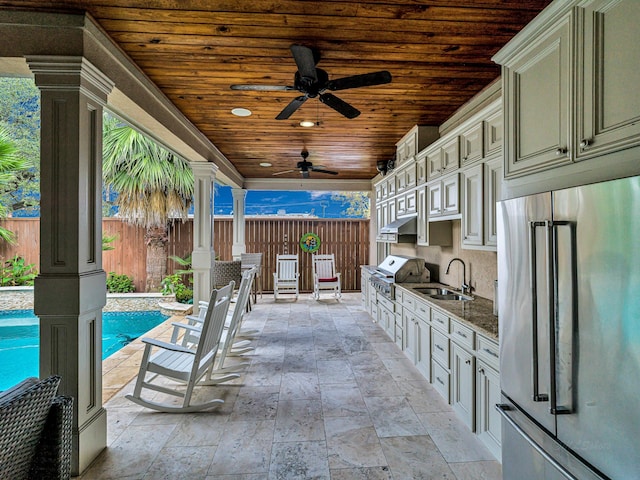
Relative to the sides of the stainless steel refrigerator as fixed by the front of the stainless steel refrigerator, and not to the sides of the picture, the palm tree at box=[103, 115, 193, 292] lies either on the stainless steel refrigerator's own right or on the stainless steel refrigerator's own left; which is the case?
on the stainless steel refrigerator's own right

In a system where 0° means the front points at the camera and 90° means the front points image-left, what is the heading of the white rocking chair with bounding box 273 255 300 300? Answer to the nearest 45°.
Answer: approximately 0°

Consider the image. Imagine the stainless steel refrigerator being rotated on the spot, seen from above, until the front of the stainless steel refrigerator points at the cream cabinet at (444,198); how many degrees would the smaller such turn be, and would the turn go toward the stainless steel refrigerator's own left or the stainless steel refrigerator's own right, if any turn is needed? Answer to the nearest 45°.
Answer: approximately 90° to the stainless steel refrigerator's own right

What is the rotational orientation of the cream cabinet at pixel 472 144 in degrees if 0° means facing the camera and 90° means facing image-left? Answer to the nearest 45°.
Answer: approximately 45°

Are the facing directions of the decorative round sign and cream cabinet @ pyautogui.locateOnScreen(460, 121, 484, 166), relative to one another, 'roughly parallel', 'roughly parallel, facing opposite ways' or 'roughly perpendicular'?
roughly perpendicular

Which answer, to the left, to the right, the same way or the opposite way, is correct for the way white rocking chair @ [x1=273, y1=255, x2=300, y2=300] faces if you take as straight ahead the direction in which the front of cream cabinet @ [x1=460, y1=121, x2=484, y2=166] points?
to the left
